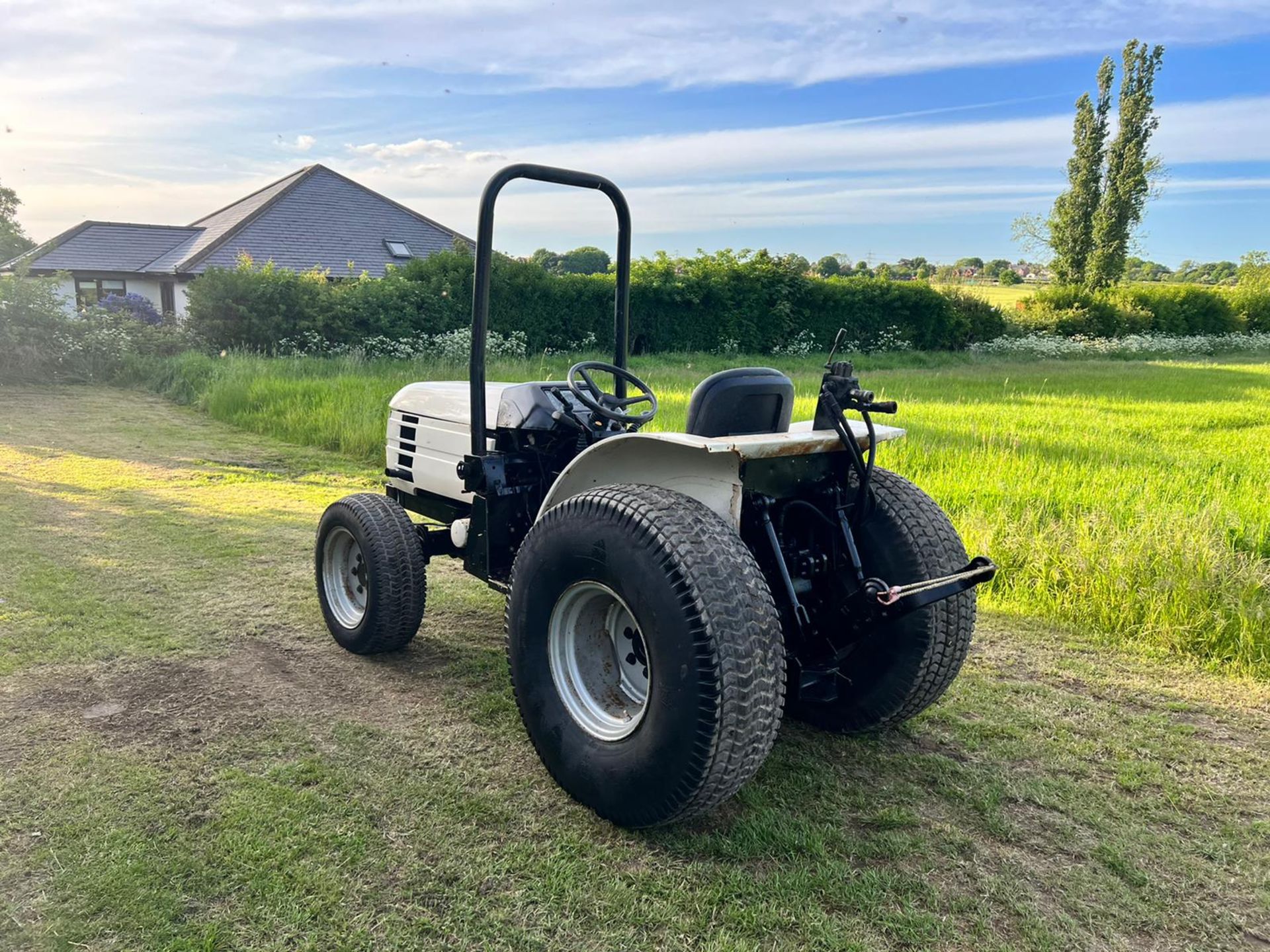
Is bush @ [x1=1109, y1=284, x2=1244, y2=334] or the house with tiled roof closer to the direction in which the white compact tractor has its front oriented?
the house with tiled roof

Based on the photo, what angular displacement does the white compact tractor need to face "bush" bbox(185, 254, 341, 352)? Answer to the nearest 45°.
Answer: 0° — it already faces it

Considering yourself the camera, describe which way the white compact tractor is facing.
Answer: facing away from the viewer and to the left of the viewer

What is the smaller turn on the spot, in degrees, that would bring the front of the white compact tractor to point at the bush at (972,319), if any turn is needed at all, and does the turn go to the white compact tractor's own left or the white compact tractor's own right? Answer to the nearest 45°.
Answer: approximately 45° to the white compact tractor's own right

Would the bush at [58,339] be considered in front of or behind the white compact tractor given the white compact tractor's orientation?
in front

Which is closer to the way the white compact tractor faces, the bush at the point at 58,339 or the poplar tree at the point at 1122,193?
the bush

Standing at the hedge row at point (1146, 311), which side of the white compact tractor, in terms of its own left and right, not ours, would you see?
right

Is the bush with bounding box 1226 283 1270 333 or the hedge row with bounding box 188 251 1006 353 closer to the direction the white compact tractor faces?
the hedge row

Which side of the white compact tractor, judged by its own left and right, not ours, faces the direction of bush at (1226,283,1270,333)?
right

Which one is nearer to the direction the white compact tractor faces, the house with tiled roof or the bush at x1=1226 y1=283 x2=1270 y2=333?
the house with tiled roof

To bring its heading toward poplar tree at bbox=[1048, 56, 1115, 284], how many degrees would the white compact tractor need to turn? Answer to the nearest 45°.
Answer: approximately 90° to its right

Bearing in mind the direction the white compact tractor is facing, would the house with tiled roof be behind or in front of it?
in front
